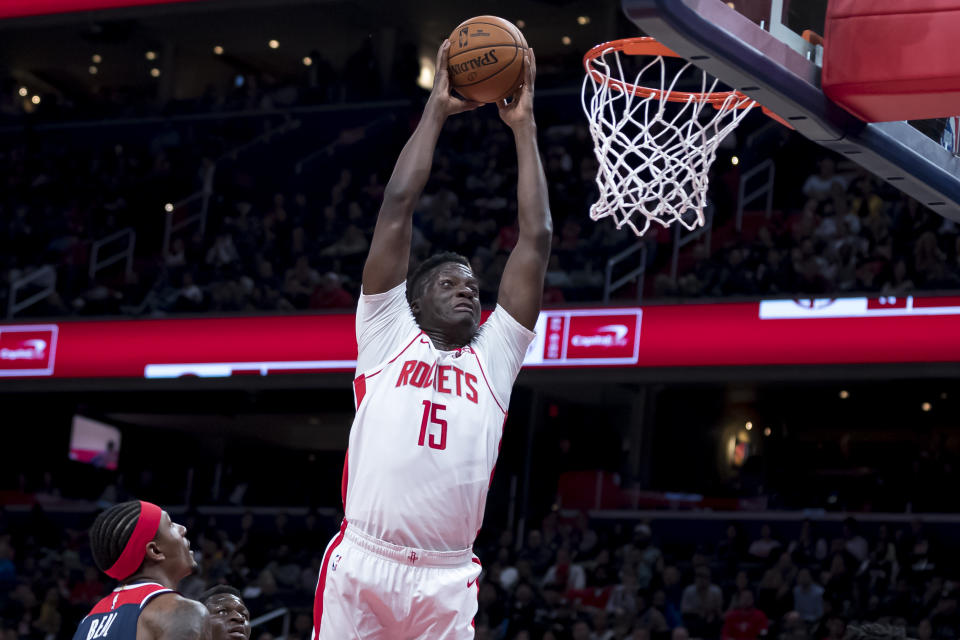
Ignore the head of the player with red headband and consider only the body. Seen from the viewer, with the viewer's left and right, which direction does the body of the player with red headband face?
facing away from the viewer and to the right of the viewer

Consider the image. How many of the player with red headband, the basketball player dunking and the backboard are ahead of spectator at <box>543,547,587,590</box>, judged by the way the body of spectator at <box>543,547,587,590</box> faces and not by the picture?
3

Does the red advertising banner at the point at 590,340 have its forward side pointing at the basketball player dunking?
yes

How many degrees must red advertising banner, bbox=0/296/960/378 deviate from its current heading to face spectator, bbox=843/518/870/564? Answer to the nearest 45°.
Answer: approximately 90° to its left

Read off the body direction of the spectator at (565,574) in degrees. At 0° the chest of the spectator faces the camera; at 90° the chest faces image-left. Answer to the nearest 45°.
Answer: approximately 0°

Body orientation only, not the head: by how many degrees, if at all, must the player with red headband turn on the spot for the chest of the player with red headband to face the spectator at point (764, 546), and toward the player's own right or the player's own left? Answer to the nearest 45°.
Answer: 0° — they already face them

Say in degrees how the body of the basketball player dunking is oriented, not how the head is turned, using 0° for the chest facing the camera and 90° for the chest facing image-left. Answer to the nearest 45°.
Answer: approximately 0°

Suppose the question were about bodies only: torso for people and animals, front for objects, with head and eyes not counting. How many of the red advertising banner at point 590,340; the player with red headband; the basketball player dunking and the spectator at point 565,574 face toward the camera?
3

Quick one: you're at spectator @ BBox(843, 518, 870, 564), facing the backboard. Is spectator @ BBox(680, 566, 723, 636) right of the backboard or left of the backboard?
right

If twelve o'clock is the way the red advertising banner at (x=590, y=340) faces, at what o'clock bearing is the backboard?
The backboard is roughly at 12 o'clock from the red advertising banner.

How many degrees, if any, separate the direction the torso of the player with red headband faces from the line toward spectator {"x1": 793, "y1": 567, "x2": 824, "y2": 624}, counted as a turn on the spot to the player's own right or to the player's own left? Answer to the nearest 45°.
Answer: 0° — they already face them

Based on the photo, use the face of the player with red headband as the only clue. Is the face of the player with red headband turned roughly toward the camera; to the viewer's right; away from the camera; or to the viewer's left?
to the viewer's right
